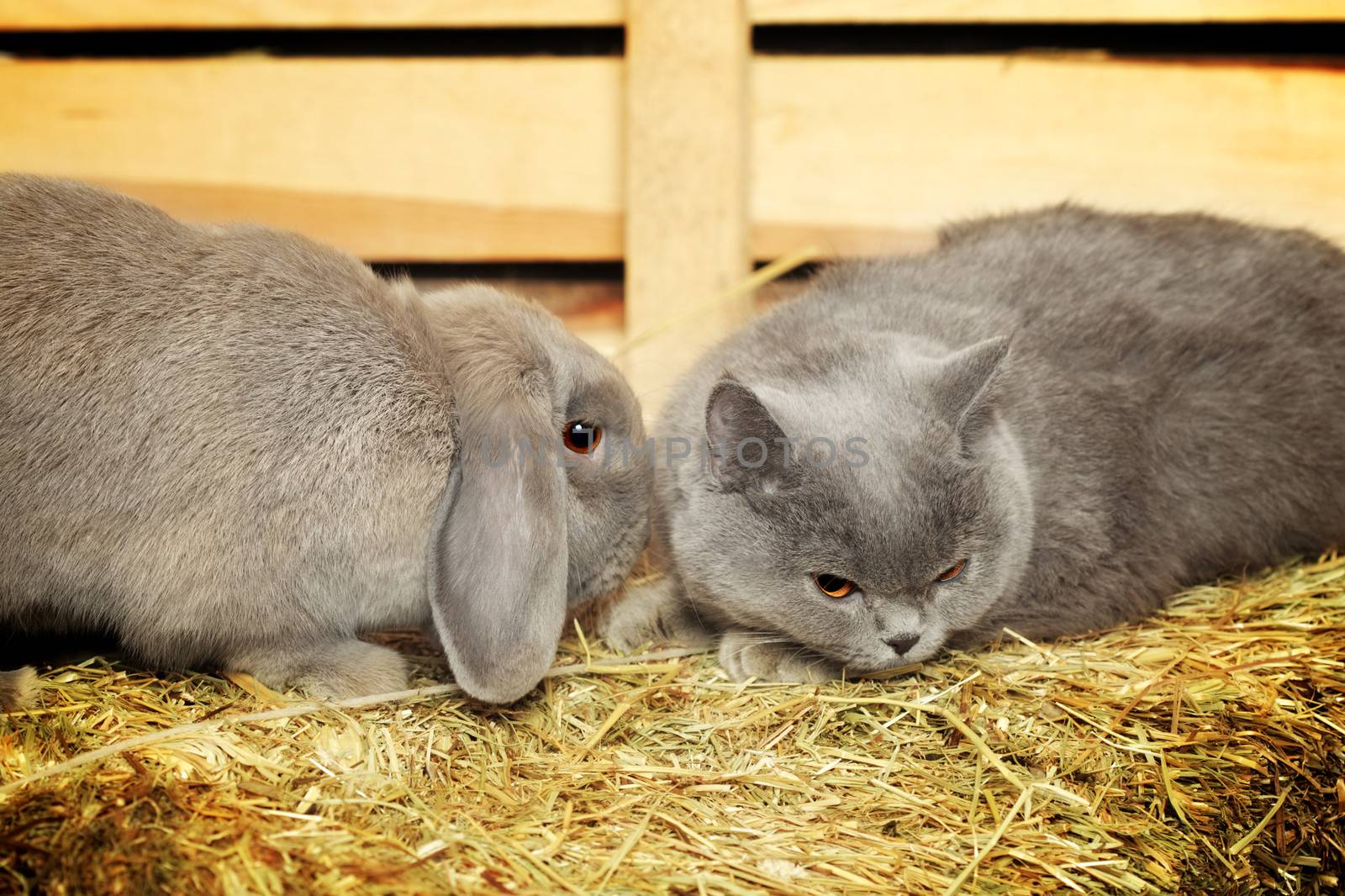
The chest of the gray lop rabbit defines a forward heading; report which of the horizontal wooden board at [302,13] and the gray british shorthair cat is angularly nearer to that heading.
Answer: the gray british shorthair cat

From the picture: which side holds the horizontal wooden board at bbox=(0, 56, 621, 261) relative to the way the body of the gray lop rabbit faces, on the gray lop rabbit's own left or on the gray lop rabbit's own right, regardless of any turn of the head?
on the gray lop rabbit's own left

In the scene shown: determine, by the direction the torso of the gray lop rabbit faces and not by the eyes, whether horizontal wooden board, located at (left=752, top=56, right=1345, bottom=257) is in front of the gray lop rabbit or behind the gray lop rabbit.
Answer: in front

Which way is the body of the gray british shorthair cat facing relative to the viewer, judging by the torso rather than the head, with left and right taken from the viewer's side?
facing the viewer and to the left of the viewer

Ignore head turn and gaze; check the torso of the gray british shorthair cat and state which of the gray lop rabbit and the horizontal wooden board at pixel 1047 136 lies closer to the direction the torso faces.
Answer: the gray lop rabbit

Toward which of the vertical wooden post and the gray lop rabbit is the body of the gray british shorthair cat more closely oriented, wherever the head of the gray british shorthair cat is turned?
the gray lop rabbit

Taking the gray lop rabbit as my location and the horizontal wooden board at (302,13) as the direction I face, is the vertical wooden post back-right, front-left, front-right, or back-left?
front-right

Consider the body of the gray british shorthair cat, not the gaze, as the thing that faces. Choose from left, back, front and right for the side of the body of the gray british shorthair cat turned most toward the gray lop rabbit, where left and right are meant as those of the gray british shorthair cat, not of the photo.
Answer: front

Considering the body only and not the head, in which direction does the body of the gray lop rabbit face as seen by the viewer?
to the viewer's right

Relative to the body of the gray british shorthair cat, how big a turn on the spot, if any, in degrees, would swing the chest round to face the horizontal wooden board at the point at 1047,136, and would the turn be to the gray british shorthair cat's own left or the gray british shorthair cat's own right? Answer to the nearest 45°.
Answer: approximately 135° to the gray british shorthair cat's own right

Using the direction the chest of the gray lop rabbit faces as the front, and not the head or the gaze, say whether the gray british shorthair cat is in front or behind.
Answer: in front

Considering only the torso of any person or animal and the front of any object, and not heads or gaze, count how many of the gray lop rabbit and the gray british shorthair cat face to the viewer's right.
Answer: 1

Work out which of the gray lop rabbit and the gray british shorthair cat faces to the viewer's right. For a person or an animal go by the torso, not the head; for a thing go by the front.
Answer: the gray lop rabbit
